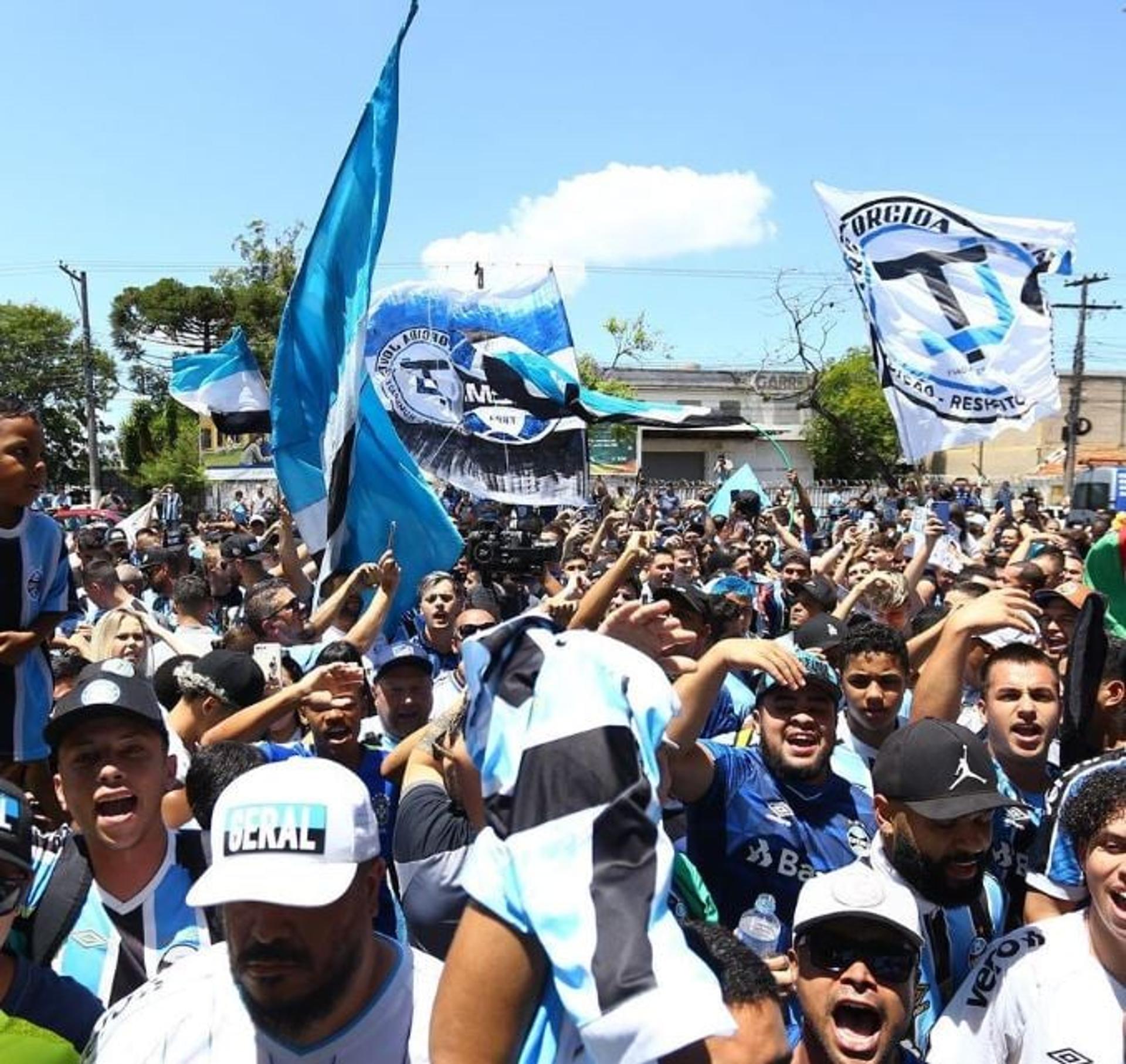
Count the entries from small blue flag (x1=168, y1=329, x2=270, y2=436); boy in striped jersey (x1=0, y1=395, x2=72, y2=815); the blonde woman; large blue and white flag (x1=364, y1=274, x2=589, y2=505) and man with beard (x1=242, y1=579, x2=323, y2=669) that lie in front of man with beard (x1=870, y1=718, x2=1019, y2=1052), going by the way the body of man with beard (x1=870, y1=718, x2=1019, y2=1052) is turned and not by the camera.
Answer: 0

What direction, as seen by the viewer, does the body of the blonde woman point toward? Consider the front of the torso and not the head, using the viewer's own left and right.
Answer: facing the viewer and to the right of the viewer

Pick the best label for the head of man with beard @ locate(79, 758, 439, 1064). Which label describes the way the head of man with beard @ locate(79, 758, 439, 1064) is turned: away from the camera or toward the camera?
toward the camera

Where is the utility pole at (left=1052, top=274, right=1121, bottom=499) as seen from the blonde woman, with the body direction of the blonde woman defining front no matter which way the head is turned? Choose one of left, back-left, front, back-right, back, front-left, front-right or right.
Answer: left

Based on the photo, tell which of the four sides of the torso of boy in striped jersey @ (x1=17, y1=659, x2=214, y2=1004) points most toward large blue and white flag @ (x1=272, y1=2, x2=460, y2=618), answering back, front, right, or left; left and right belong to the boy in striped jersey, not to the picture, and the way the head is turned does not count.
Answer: back

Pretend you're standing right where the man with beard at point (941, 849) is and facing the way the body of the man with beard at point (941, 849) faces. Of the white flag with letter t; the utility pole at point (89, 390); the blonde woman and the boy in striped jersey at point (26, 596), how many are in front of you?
0

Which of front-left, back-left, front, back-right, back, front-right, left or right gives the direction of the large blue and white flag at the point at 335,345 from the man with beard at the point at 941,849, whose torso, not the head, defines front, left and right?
back

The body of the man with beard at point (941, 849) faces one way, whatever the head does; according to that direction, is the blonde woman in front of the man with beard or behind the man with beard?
behind

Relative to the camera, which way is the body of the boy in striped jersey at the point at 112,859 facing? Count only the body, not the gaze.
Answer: toward the camera

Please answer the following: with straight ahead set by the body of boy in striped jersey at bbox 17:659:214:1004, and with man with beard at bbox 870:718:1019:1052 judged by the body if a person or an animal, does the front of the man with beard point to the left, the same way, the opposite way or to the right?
the same way

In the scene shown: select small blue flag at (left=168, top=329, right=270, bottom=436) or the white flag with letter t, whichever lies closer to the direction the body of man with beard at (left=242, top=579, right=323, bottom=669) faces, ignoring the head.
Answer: the white flag with letter t
